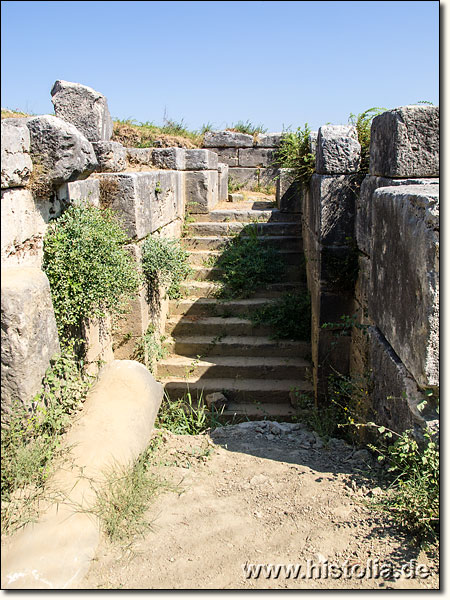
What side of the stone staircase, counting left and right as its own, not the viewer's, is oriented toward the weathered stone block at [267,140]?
back

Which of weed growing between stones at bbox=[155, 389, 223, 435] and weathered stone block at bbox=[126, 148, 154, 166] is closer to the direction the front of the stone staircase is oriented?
the weed growing between stones

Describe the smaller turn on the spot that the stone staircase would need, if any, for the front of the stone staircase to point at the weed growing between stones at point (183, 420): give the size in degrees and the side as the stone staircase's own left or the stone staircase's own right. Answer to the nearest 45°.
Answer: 0° — it already faces it

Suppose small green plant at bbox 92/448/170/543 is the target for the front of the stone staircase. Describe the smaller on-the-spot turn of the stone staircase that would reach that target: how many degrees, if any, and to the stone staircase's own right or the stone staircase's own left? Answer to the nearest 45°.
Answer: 0° — it already faces it

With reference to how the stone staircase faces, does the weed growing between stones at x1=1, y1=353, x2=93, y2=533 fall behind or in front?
in front

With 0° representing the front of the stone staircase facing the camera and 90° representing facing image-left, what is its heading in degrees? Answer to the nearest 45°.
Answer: approximately 0°

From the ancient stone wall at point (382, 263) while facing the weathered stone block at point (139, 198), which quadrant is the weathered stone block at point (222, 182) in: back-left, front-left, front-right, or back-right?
front-right

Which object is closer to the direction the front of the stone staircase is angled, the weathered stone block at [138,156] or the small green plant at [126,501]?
the small green plant

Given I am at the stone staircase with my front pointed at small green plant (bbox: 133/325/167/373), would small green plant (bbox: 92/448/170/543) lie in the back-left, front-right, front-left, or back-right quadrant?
front-left

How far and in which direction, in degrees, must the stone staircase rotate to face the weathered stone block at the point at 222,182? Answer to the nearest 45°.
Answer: approximately 180°

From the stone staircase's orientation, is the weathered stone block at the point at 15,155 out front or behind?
out front
